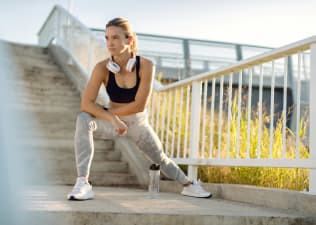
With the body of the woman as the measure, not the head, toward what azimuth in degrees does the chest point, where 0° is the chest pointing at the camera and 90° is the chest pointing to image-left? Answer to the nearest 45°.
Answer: approximately 0°

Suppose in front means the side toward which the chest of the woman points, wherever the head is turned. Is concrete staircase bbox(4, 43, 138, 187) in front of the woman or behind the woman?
behind

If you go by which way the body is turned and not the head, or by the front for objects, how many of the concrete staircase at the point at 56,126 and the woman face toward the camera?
2

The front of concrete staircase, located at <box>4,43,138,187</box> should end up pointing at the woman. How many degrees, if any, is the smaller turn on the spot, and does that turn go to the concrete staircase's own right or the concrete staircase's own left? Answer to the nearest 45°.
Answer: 0° — it already faces them
